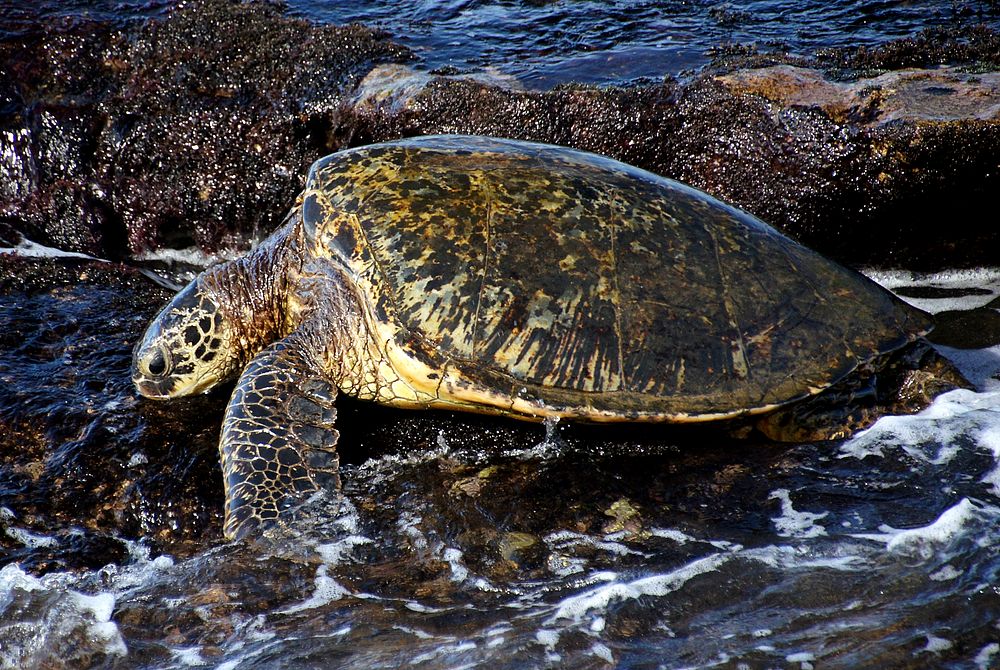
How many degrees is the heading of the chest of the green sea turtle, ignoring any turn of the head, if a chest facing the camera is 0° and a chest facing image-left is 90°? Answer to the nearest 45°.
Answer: approximately 90°

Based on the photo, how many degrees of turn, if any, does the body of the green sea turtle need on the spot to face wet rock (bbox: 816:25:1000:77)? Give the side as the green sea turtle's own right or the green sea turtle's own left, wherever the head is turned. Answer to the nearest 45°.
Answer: approximately 135° to the green sea turtle's own right

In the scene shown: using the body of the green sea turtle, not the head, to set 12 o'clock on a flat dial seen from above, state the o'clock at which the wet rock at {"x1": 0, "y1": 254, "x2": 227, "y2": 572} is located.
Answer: The wet rock is roughly at 12 o'clock from the green sea turtle.

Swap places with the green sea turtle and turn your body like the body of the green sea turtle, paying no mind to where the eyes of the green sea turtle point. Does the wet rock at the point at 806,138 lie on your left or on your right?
on your right

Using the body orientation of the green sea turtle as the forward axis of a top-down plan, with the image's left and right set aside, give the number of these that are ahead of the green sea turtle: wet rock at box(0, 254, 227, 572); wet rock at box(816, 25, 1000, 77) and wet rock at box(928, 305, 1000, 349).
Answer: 1

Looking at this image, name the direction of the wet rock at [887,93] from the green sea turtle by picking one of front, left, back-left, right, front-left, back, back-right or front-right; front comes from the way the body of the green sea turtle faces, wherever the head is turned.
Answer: back-right
